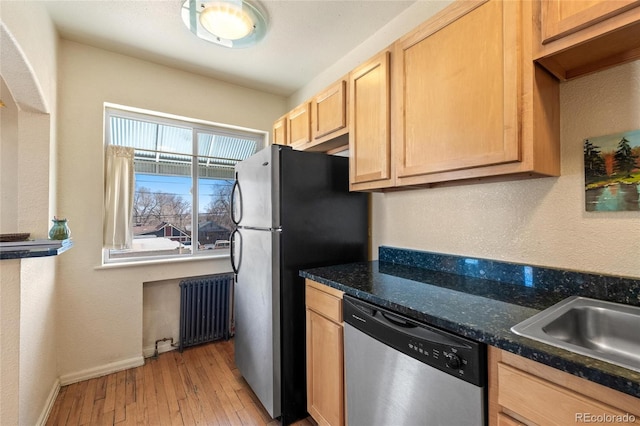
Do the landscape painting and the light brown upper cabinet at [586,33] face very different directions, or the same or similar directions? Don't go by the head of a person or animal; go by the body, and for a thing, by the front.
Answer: same or similar directions

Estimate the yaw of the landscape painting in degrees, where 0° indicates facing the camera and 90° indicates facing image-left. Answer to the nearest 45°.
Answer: approximately 45°

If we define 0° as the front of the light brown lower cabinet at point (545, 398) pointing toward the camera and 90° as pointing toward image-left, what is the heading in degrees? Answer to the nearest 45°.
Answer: approximately 45°

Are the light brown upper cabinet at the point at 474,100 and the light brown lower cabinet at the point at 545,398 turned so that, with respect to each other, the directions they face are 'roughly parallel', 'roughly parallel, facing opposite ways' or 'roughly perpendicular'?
roughly parallel

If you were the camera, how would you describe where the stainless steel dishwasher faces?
facing the viewer and to the left of the viewer

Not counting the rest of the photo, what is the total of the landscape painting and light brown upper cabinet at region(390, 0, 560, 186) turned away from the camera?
0

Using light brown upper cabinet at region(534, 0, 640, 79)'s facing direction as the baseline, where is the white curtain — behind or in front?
in front
